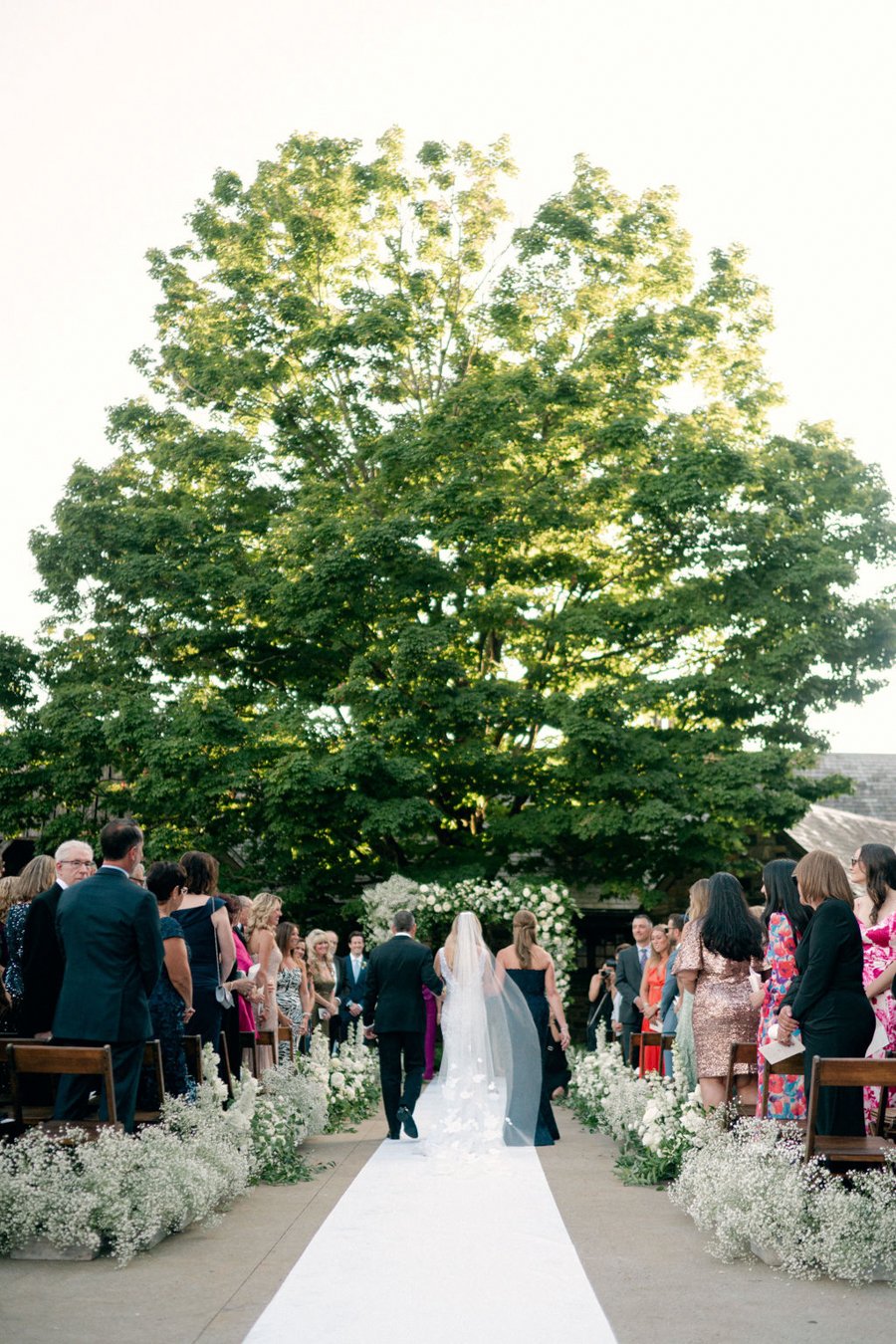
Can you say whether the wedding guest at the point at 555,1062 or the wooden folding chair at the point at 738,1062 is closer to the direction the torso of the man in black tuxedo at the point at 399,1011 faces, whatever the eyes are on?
the wedding guest

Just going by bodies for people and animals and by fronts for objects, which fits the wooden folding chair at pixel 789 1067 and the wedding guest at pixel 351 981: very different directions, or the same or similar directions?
very different directions

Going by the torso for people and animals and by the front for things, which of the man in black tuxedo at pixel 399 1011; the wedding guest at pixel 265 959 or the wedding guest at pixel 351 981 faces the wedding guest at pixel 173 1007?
the wedding guest at pixel 351 981

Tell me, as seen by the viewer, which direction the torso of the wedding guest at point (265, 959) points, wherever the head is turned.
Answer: to the viewer's right

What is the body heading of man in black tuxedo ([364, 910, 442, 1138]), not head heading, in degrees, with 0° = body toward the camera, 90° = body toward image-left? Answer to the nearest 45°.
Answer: approximately 180°

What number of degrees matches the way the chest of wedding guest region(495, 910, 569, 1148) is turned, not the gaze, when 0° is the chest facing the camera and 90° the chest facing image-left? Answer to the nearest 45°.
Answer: approximately 180°

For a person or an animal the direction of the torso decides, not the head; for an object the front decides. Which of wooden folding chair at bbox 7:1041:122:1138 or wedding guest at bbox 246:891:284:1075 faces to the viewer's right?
the wedding guest

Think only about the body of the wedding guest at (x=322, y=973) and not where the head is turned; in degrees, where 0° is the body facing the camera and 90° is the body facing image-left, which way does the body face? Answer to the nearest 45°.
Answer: approximately 315°

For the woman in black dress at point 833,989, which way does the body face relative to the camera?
to the viewer's left

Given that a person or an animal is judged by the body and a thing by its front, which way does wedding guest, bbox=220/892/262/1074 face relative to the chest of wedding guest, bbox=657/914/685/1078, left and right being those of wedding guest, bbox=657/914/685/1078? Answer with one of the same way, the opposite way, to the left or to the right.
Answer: the opposite way

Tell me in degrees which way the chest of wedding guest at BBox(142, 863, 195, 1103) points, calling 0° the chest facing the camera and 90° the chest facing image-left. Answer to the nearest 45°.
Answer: approximately 225°

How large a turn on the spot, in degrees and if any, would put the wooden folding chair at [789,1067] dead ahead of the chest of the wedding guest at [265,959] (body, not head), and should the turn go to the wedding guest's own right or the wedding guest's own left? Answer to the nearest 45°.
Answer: approximately 45° to the wedding guest's own right

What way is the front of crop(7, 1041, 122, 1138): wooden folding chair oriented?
away from the camera
